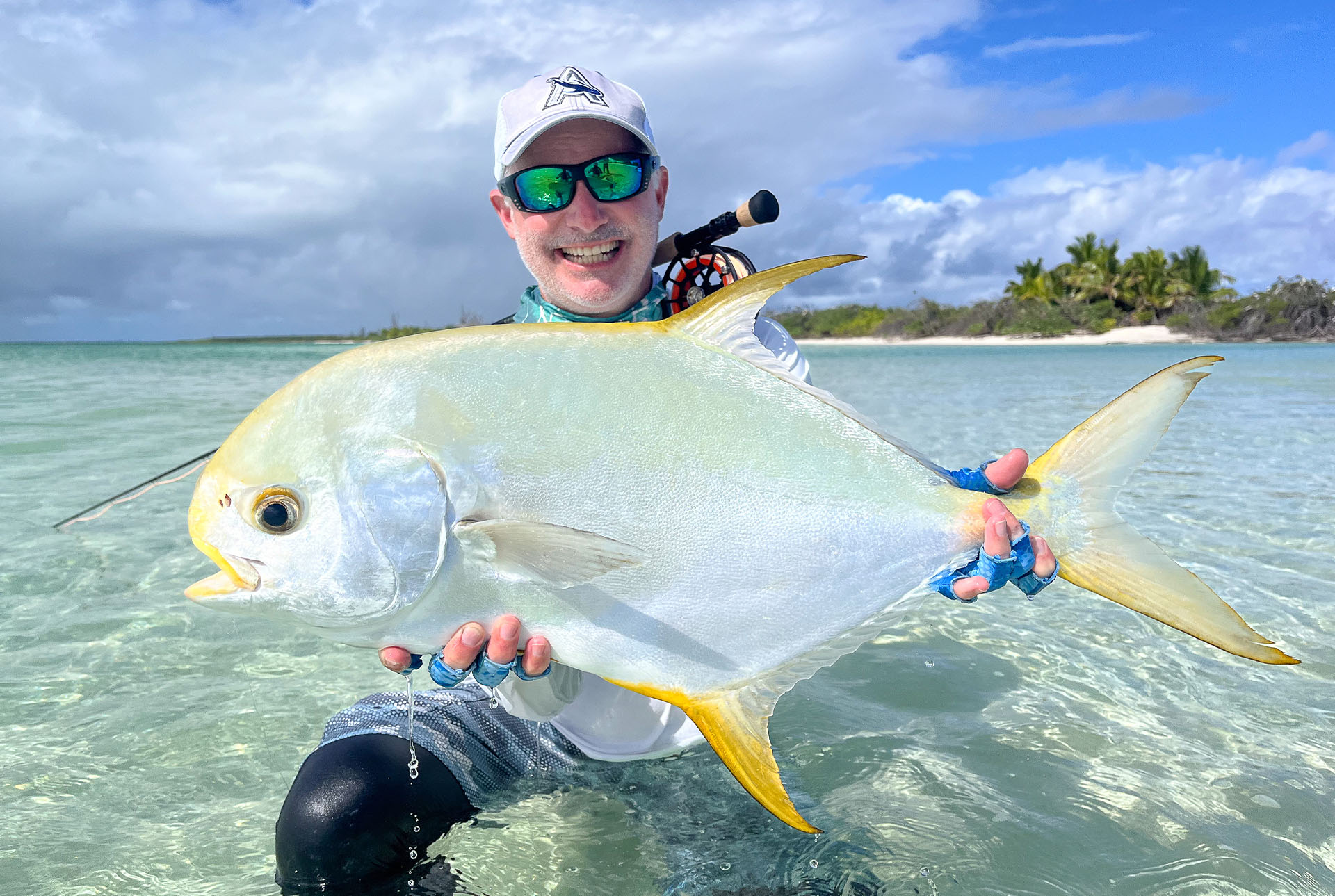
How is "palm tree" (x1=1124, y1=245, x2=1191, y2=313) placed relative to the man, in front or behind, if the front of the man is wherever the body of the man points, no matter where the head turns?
behind

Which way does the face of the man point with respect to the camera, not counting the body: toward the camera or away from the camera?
toward the camera

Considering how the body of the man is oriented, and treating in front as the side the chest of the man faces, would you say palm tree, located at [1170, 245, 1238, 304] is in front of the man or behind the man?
behind

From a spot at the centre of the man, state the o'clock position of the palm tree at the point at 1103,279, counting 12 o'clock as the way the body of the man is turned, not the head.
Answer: The palm tree is roughly at 7 o'clock from the man.

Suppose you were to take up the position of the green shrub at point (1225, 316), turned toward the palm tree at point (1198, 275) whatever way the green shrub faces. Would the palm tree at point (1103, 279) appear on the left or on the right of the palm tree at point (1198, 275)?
left

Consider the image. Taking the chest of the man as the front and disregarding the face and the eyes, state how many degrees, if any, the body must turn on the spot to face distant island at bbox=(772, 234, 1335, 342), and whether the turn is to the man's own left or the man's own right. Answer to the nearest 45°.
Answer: approximately 135° to the man's own left

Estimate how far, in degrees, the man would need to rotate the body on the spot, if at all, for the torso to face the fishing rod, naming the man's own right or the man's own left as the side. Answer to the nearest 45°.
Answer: approximately 135° to the man's own right

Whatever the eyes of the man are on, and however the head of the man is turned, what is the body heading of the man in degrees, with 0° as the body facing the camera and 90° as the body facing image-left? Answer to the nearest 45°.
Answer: approximately 0°
